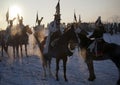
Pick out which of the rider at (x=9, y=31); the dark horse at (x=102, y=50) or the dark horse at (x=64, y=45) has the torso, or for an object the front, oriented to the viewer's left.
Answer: the dark horse at (x=102, y=50)

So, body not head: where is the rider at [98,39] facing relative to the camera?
to the viewer's left

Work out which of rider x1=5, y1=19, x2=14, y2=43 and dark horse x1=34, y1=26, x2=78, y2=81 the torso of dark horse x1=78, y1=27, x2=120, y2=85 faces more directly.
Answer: the dark horse

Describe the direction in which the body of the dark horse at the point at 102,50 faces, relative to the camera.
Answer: to the viewer's left

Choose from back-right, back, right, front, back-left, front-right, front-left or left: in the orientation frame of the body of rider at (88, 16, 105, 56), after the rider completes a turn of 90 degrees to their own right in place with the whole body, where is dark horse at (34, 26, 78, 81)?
left

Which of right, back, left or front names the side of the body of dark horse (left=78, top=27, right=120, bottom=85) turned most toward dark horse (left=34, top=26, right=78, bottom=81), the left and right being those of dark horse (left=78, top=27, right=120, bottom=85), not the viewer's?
front
